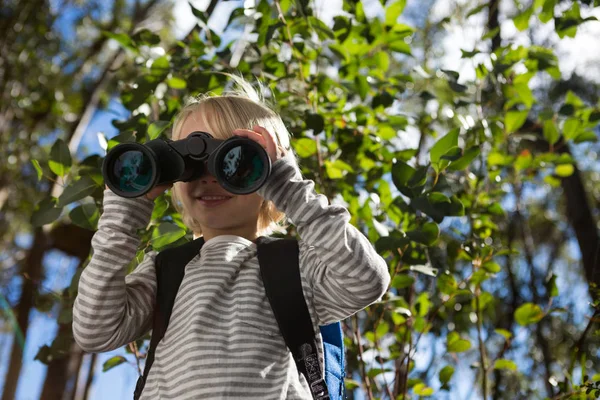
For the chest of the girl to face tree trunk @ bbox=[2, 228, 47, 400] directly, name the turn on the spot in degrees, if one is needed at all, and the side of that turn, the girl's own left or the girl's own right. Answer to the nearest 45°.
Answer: approximately 180°

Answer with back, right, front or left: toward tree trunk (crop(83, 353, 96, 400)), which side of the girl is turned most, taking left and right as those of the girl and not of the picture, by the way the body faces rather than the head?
back

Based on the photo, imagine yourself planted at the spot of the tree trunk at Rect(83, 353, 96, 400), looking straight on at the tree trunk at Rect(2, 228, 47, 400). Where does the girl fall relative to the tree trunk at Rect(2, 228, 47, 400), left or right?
left

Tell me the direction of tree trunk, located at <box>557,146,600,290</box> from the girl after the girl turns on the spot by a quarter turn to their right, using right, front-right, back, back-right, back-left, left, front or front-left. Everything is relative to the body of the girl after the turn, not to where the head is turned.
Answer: back-right

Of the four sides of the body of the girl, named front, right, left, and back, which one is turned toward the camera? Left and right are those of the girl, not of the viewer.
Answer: front

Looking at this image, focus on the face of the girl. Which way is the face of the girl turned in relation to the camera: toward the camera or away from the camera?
toward the camera
